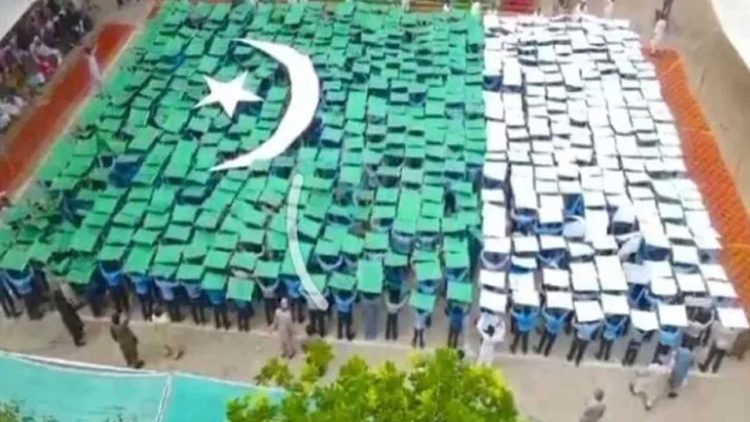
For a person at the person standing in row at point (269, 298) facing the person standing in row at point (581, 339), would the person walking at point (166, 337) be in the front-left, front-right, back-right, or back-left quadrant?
back-right

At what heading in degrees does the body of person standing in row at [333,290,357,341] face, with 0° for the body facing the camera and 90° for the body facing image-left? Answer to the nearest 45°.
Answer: approximately 0°

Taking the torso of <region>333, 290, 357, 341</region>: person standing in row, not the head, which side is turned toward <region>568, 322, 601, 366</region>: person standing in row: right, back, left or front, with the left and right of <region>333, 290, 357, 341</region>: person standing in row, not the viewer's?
left
